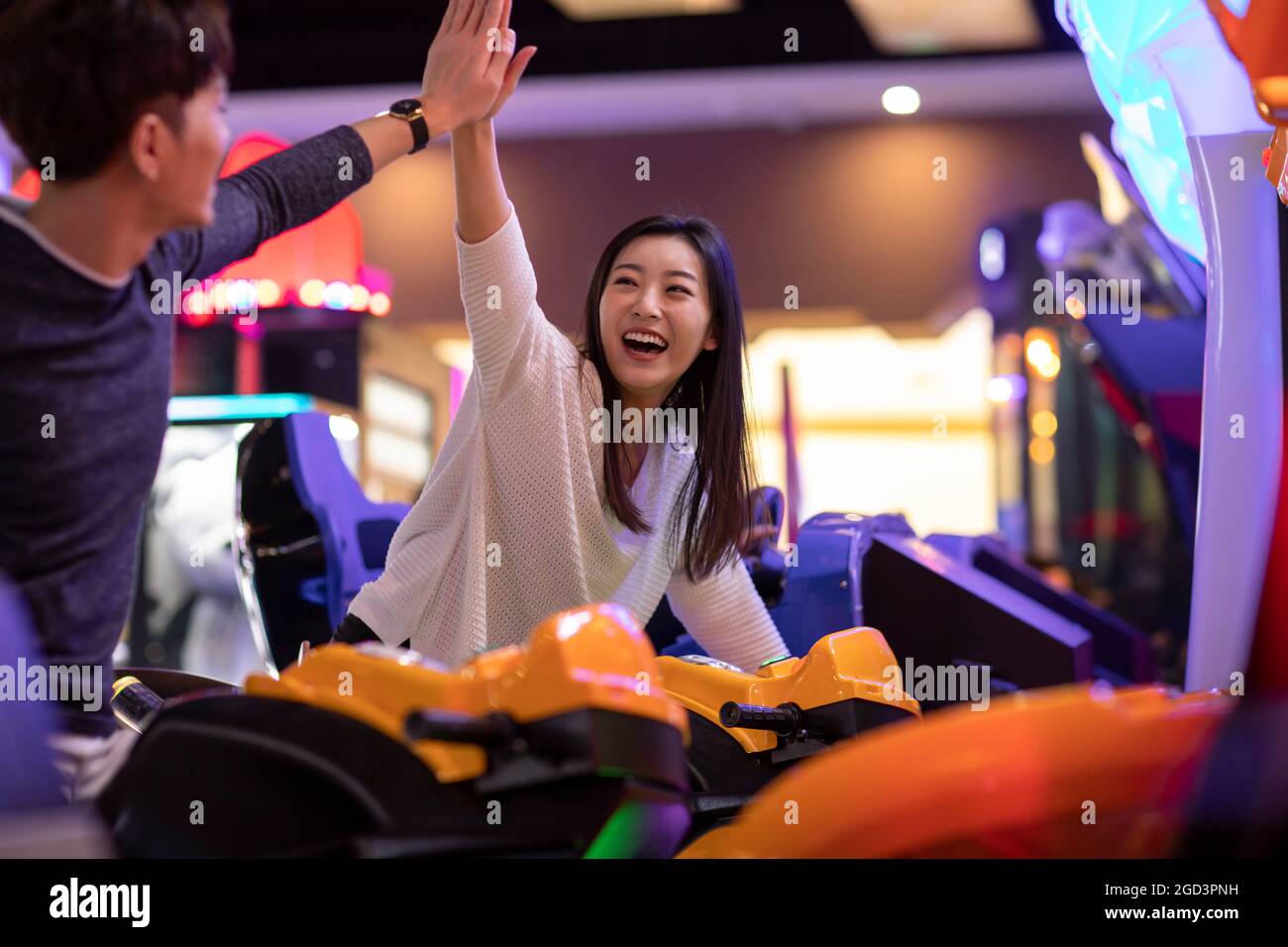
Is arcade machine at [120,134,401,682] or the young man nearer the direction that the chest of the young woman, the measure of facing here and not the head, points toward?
the young man

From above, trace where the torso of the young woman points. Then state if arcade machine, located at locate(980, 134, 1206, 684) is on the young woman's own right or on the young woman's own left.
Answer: on the young woman's own left

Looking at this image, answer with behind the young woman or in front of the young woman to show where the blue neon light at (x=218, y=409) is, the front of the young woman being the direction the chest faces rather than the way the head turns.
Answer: behind

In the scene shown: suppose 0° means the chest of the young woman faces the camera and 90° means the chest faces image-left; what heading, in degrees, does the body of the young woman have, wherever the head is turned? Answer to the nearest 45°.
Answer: approximately 315°
